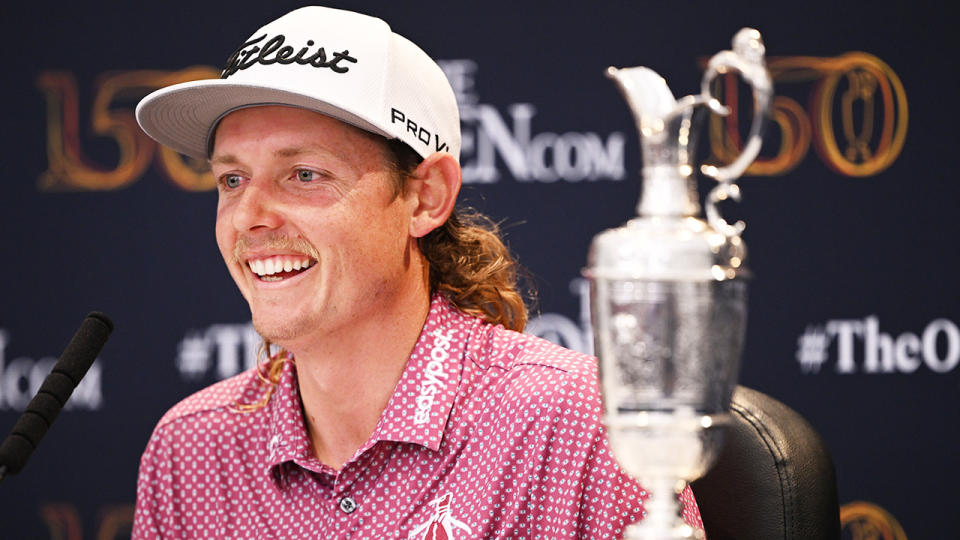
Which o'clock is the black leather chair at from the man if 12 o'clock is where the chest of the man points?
The black leather chair is roughly at 8 o'clock from the man.

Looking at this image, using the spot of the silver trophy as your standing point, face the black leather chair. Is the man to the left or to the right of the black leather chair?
left

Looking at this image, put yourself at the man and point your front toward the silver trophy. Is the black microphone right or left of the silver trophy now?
right

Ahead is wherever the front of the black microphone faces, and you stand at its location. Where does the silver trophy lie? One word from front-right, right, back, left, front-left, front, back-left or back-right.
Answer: front-right

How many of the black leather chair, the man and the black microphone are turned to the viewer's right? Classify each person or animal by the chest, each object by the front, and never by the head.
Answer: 1

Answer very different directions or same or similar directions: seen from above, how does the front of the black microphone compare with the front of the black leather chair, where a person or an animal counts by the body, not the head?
very different directions

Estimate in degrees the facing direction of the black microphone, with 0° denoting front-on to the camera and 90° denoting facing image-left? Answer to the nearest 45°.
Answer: approximately 270°

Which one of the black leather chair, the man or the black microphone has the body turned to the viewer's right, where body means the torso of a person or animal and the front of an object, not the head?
the black microphone

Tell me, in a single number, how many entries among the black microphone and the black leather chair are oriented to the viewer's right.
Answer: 1

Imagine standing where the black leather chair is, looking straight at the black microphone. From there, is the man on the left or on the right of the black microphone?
right

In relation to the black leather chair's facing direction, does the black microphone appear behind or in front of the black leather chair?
in front

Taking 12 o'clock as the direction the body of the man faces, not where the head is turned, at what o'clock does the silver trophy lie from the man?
The silver trophy is roughly at 10 o'clock from the man.

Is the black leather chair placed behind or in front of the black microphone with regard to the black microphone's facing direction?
in front

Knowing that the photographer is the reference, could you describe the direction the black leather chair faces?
facing the viewer and to the left of the viewer

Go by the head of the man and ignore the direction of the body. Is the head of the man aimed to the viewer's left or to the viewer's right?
to the viewer's left
